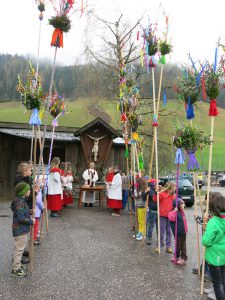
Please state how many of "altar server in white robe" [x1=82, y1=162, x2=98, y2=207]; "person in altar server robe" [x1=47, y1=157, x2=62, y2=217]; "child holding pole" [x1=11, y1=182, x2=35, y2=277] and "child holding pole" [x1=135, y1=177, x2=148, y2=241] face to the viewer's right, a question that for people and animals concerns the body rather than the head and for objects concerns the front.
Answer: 2

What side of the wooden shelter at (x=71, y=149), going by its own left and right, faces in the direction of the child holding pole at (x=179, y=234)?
front

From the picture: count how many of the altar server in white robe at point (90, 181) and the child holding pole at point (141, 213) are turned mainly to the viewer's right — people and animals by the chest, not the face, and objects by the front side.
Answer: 0

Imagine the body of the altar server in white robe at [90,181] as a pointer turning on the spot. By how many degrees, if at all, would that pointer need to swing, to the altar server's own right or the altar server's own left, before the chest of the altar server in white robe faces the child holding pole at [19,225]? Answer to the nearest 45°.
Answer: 0° — they already face them

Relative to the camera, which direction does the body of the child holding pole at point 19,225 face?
to the viewer's right

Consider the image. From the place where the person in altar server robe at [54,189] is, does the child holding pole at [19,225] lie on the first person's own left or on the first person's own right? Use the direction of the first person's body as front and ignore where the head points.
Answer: on the first person's own right

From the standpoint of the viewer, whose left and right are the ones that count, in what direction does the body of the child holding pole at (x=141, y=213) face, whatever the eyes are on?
facing to the left of the viewer

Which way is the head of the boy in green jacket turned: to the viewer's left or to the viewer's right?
to the viewer's left

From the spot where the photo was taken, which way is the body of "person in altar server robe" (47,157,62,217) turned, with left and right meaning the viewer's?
facing to the right of the viewer

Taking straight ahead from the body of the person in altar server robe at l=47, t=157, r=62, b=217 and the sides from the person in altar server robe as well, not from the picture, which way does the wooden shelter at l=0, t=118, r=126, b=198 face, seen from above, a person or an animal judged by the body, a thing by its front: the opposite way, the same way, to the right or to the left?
to the right

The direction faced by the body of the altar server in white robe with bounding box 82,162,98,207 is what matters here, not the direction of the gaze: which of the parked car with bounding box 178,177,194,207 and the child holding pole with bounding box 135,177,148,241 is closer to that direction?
the child holding pole
